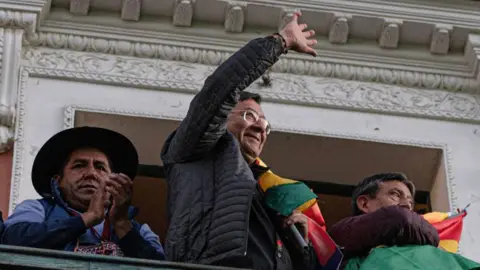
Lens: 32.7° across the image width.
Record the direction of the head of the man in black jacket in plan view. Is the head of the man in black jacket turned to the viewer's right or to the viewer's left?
to the viewer's right

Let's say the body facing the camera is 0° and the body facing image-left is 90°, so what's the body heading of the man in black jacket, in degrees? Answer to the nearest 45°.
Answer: approximately 315°

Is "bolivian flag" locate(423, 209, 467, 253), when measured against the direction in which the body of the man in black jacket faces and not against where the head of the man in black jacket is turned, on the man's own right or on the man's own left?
on the man's own left

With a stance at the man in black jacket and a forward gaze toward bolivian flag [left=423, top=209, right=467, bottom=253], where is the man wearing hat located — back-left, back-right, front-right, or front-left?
back-left
